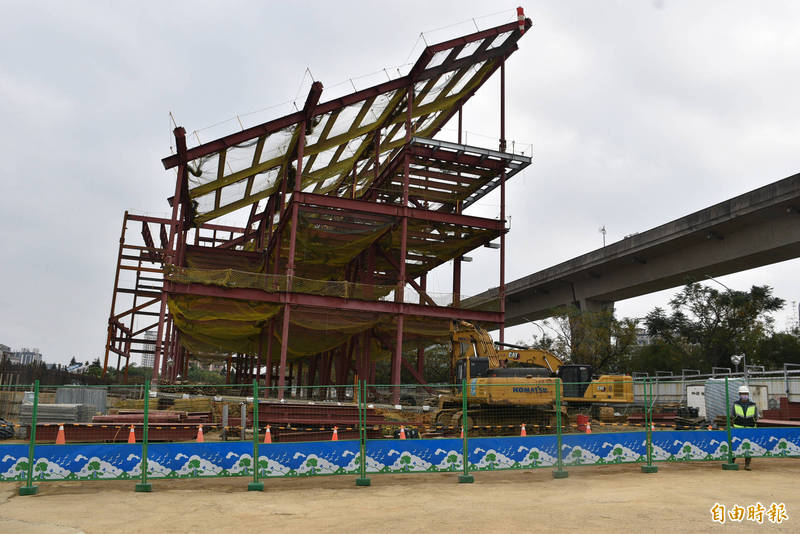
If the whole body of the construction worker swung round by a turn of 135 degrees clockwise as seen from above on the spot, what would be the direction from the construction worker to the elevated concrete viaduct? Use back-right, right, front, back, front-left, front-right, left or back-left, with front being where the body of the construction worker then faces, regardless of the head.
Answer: front-right

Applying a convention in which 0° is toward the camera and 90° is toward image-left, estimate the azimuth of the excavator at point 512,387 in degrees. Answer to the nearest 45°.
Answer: approximately 90°

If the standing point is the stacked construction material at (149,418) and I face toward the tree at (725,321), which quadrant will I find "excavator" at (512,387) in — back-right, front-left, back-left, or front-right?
front-right

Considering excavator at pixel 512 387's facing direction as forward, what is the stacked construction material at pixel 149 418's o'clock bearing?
The stacked construction material is roughly at 11 o'clock from the excavator.

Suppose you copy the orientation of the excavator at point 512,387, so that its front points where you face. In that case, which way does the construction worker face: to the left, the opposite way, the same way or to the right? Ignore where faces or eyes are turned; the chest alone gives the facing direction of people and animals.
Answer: to the left

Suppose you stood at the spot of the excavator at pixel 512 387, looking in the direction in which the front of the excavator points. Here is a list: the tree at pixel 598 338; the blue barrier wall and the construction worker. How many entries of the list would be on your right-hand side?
1

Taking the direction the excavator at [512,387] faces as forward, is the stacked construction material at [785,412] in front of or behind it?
behind

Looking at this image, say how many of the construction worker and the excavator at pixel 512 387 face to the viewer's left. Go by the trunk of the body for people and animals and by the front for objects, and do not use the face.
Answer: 1

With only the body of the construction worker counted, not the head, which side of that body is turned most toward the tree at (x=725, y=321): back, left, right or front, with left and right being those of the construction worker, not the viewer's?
back

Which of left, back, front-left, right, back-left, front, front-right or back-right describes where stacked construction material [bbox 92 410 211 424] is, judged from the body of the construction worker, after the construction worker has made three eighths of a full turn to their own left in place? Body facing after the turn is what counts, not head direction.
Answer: back-left

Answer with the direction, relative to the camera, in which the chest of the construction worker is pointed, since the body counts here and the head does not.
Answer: toward the camera

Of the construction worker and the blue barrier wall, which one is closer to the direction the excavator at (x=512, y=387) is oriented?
the blue barrier wall

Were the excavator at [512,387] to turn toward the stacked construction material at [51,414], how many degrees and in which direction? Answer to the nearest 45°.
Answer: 0° — it already faces it

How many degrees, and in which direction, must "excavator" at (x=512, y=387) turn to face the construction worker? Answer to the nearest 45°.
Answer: approximately 135° to its left
